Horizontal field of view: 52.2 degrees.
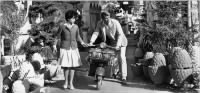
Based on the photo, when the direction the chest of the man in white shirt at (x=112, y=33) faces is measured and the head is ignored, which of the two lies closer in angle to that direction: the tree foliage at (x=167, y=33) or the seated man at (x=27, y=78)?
the seated man

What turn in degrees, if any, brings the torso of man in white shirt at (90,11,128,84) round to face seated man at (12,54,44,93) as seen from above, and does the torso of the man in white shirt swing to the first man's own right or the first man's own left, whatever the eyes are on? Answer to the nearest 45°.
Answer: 0° — they already face them

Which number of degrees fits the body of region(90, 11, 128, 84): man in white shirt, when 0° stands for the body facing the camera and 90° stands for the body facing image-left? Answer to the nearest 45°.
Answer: approximately 45°
